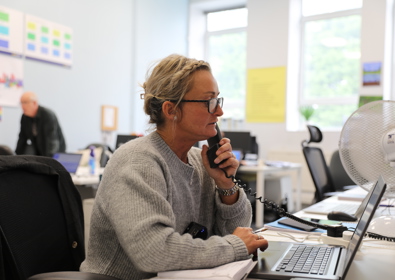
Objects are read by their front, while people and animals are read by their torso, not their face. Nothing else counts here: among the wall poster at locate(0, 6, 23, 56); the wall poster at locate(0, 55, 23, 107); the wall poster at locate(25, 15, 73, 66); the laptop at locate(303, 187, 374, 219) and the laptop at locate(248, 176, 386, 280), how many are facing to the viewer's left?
2

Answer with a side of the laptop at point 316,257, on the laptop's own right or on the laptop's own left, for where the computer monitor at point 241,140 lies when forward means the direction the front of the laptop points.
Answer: on the laptop's own right

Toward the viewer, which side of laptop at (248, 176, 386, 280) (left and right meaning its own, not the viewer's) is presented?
left

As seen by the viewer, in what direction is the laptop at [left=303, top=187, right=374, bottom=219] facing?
to the viewer's left

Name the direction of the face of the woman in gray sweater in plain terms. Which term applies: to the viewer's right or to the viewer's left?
to the viewer's right

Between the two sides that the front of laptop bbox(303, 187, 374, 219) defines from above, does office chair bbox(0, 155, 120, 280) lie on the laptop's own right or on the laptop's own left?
on the laptop's own left

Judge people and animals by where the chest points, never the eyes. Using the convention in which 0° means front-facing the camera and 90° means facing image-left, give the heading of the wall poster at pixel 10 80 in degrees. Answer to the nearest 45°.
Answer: approximately 315°

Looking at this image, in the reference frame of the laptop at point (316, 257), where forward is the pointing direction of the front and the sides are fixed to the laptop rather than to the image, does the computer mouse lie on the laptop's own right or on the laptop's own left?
on the laptop's own right

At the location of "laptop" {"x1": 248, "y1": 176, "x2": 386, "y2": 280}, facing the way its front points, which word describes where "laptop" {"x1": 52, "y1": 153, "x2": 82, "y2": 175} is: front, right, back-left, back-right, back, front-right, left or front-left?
front-right

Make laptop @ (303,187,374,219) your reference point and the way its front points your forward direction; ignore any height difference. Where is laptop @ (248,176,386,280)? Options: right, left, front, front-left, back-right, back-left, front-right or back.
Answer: left

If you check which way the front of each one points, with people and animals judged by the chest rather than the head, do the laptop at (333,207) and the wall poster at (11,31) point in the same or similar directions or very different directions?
very different directions

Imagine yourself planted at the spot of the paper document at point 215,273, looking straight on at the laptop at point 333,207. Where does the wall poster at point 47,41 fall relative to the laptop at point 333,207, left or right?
left
